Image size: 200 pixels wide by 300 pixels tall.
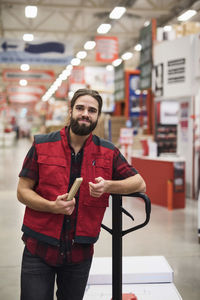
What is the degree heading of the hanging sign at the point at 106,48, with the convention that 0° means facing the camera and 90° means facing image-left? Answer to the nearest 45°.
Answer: approximately 0°

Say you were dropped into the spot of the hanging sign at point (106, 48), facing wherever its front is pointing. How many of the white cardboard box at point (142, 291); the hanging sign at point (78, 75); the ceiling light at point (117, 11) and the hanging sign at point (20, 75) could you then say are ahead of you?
2

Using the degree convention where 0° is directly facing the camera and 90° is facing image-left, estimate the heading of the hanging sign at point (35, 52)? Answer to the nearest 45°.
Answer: approximately 0°

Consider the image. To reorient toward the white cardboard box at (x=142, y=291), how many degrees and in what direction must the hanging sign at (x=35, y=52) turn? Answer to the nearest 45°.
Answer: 0° — it already faces it

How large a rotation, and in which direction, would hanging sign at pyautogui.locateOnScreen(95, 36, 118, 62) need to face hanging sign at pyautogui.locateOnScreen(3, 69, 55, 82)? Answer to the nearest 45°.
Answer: approximately 135° to its right

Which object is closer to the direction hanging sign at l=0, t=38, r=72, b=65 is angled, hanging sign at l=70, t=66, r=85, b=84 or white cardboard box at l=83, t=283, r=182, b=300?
the white cardboard box

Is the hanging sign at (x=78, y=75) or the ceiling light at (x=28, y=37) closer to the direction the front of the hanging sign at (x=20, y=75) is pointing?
the ceiling light

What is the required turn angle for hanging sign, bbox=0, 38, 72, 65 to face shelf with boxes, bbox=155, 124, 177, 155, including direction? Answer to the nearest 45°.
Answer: approximately 45° to its left

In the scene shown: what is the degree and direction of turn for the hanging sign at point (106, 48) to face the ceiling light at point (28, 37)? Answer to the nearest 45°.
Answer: approximately 45° to its right
